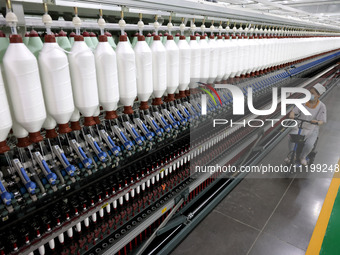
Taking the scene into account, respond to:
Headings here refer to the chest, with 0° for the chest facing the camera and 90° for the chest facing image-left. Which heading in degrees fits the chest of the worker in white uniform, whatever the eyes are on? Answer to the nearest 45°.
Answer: approximately 45°
